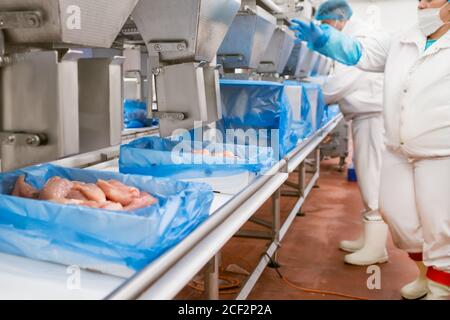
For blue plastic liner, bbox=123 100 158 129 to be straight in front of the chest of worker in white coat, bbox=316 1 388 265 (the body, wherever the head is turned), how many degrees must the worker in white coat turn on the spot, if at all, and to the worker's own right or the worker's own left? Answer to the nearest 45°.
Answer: approximately 45° to the worker's own left

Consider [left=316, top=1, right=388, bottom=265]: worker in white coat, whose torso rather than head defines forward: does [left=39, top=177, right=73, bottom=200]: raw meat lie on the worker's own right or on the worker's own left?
on the worker's own left

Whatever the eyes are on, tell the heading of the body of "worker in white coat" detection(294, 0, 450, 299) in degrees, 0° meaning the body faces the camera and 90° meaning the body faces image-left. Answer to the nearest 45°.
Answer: approximately 45°

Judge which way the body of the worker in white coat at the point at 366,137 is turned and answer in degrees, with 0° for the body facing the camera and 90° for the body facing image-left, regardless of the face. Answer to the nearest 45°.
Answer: approximately 90°

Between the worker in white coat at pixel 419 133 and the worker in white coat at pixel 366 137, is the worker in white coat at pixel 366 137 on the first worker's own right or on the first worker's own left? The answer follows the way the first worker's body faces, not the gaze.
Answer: on the first worker's own right
